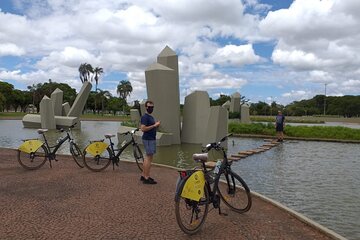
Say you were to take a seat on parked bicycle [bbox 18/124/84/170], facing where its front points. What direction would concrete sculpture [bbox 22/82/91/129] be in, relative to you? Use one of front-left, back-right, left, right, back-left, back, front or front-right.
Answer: left

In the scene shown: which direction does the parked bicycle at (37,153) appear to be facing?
to the viewer's right

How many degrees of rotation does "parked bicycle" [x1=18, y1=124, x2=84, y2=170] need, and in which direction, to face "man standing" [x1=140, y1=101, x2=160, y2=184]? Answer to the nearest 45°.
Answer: approximately 45° to its right
